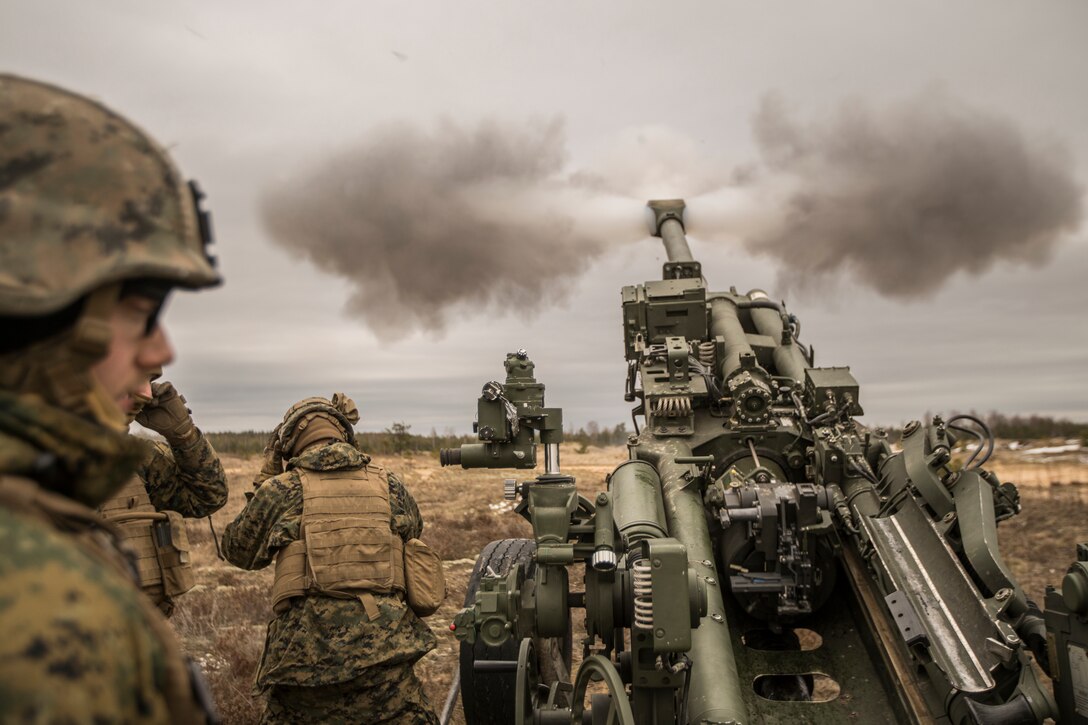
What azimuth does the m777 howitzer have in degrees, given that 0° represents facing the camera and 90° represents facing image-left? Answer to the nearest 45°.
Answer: approximately 180°

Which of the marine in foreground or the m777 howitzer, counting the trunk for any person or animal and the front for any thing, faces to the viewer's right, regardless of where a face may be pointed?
the marine in foreground

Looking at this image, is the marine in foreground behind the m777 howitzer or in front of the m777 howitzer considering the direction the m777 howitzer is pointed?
behind

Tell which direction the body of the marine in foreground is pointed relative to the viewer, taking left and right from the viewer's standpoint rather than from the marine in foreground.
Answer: facing to the right of the viewer

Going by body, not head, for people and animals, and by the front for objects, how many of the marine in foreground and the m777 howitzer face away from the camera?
1

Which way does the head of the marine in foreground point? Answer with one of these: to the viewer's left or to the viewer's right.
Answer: to the viewer's right

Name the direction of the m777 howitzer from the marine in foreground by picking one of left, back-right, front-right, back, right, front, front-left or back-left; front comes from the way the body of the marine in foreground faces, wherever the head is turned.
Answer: front-left
